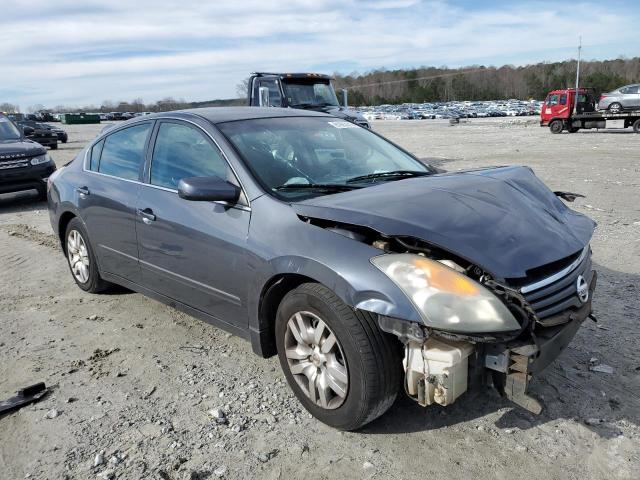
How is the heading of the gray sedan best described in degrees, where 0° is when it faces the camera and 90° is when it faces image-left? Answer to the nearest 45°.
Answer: approximately 315°

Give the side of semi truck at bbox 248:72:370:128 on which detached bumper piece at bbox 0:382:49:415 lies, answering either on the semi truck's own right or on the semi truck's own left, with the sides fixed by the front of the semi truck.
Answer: on the semi truck's own right

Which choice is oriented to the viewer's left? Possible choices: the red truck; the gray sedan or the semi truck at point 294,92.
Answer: the red truck

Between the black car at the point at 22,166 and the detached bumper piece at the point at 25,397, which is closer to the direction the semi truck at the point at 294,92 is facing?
the detached bumper piece

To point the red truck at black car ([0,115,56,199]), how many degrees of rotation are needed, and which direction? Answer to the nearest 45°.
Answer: approximately 90° to its left

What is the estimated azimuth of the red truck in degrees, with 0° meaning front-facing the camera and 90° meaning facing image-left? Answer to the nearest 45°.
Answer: approximately 90°

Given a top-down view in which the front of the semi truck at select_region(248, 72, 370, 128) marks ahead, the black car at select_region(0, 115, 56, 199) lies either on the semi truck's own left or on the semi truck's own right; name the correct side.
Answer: on the semi truck's own right

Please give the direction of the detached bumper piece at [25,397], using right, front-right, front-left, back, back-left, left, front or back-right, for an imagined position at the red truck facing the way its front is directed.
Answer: left

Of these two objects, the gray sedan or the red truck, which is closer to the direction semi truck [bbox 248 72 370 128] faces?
the gray sedan

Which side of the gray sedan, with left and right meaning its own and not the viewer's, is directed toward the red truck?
left

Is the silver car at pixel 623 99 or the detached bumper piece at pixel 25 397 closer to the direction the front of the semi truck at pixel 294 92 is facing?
the detached bumper piece

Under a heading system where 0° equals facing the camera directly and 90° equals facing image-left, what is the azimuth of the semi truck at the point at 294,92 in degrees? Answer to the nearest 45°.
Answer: approximately 315°

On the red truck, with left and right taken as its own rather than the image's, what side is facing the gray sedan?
left

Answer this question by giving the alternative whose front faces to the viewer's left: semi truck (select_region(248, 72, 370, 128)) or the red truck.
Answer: the red truck

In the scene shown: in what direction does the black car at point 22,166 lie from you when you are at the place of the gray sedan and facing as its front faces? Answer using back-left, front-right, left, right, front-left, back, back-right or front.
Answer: back
